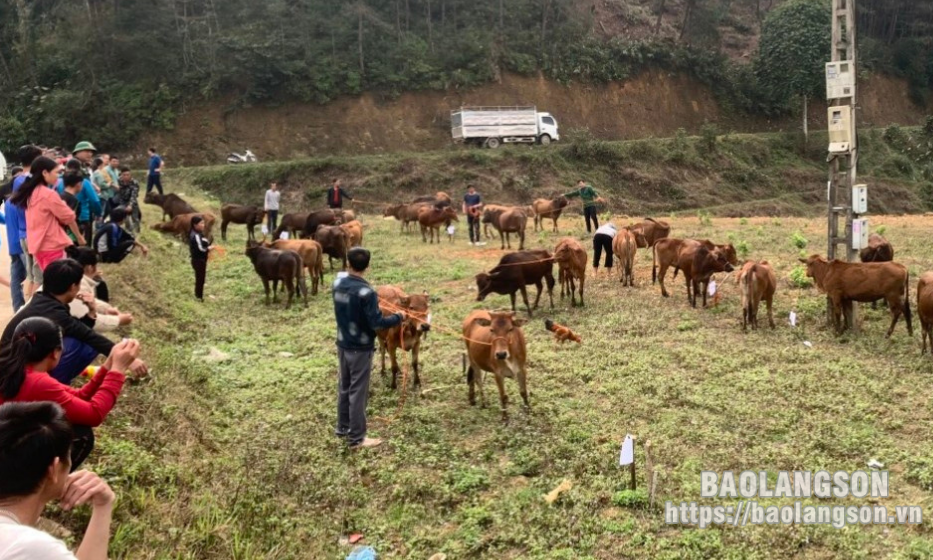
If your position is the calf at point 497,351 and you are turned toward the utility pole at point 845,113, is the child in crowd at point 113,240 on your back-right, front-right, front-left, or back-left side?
back-left

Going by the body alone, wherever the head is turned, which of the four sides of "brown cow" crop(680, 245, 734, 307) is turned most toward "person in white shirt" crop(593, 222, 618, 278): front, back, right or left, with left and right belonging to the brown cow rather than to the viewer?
back

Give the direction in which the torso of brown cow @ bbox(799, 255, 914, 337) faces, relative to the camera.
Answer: to the viewer's left

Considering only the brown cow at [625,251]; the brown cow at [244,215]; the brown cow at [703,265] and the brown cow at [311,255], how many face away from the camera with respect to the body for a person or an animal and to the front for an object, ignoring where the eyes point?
1

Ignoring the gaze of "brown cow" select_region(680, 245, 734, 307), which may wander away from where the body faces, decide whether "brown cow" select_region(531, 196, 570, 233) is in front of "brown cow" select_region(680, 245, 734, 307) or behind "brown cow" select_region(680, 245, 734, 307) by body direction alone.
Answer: behind

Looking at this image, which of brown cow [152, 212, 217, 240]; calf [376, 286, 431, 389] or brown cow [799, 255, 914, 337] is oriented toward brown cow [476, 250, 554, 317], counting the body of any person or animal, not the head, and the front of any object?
brown cow [799, 255, 914, 337]

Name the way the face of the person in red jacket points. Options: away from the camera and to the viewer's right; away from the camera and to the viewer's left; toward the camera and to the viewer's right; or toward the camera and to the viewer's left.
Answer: away from the camera and to the viewer's right

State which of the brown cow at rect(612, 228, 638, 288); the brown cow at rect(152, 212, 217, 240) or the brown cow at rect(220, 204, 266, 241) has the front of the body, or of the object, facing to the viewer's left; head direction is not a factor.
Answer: the brown cow at rect(152, 212, 217, 240)

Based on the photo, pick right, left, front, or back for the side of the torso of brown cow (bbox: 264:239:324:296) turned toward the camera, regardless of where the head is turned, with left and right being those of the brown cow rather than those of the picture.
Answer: left

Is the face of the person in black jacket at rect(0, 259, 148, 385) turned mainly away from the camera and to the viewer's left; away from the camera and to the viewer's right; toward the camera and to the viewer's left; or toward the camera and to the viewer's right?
away from the camera and to the viewer's right

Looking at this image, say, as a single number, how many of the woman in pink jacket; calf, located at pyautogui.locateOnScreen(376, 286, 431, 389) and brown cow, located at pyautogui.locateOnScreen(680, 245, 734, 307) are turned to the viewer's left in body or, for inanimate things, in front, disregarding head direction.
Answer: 0

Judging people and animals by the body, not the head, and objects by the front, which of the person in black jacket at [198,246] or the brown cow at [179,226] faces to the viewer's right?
the person in black jacket

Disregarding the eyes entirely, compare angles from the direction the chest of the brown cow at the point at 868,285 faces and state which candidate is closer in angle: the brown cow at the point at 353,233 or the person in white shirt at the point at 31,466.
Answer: the brown cow
